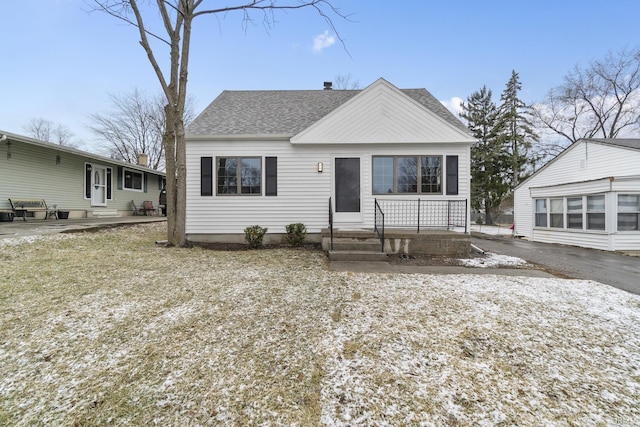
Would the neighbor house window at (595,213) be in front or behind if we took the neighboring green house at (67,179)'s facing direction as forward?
in front

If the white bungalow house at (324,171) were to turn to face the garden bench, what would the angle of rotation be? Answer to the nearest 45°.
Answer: approximately 90° to its right

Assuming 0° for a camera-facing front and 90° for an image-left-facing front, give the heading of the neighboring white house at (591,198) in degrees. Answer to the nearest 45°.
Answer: approximately 45°

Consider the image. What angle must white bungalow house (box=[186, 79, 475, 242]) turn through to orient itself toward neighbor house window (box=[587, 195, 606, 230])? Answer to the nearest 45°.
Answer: approximately 90° to its left

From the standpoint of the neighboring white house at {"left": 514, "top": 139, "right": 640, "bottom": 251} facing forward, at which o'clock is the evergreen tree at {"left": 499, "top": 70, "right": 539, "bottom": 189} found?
The evergreen tree is roughly at 4 o'clock from the neighboring white house.

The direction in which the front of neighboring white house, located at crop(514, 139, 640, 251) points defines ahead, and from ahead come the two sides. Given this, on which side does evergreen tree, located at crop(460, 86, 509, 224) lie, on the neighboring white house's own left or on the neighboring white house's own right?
on the neighboring white house's own right

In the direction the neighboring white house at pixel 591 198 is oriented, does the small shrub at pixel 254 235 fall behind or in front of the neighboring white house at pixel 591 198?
in front
